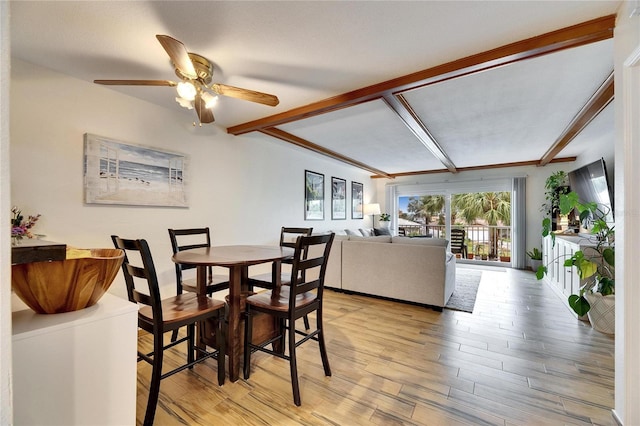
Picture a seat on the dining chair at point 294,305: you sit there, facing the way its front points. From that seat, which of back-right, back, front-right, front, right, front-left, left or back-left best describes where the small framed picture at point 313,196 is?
front-right

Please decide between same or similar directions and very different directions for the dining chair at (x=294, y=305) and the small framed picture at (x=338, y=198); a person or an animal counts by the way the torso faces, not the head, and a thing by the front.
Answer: very different directions

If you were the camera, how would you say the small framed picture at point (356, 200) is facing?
facing the viewer and to the right of the viewer

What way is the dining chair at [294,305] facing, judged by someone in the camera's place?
facing away from the viewer and to the left of the viewer

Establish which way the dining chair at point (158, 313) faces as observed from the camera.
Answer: facing away from the viewer and to the right of the viewer

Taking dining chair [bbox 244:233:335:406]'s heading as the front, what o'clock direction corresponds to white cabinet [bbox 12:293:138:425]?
The white cabinet is roughly at 9 o'clock from the dining chair.

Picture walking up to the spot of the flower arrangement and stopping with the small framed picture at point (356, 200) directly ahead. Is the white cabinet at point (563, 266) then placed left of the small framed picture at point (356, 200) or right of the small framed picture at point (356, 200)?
right

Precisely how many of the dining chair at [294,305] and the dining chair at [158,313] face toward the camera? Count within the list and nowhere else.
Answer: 0

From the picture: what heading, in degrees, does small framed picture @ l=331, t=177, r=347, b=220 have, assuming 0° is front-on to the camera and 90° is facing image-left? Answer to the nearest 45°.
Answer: approximately 315°

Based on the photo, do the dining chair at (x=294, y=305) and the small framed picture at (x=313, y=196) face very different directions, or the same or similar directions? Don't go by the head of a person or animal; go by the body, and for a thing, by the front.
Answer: very different directions

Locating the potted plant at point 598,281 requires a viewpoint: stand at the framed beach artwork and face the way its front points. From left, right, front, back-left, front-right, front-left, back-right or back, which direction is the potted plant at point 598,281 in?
front

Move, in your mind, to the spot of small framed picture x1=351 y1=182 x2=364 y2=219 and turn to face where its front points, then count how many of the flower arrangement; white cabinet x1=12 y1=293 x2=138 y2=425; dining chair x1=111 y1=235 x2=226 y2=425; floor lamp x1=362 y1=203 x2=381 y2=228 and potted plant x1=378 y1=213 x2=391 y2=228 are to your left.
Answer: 2

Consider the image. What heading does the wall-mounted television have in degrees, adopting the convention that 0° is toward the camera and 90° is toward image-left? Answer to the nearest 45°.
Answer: approximately 45°

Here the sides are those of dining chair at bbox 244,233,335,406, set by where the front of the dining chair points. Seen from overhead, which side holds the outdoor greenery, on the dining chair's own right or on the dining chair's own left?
on the dining chair's own right

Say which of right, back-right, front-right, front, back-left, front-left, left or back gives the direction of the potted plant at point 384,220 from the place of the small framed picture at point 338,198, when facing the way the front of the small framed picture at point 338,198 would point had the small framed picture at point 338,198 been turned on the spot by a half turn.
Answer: right

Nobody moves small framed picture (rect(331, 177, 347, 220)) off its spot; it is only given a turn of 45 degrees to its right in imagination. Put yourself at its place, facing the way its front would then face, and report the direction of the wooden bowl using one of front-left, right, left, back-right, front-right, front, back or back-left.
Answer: front

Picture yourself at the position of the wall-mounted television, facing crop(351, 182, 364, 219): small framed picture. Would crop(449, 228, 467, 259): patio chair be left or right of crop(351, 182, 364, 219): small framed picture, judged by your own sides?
right

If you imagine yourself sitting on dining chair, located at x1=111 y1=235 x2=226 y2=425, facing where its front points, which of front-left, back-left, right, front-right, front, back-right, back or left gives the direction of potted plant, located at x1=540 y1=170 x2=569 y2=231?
front-right
